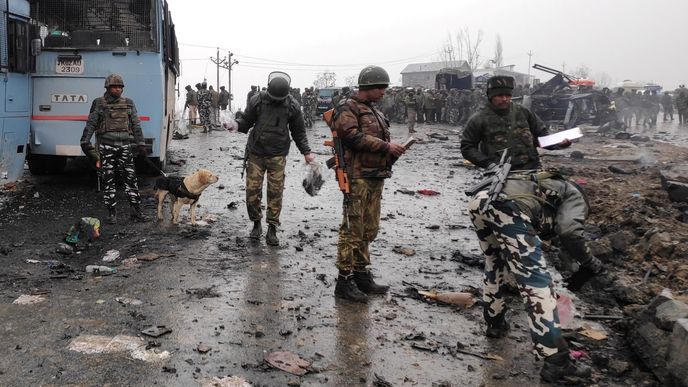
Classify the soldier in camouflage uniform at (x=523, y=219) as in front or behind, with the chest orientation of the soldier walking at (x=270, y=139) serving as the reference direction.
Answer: in front

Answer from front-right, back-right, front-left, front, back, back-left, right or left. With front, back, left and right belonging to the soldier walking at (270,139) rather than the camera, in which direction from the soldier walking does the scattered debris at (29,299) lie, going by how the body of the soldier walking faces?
front-right

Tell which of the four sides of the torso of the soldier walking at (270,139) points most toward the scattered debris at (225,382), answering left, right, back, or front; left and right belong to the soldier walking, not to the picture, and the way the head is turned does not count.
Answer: front

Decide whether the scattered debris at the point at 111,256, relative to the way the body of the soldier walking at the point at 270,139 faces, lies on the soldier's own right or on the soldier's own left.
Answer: on the soldier's own right

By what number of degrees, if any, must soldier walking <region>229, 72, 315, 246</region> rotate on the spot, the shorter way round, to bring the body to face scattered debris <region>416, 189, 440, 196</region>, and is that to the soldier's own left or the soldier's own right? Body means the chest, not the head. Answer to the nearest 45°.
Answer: approximately 135° to the soldier's own left

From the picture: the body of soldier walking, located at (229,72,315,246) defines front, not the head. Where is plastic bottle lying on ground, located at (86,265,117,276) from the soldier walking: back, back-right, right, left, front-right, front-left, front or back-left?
front-right

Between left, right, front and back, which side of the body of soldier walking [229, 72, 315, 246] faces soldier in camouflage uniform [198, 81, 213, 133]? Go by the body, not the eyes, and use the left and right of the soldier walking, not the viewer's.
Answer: back

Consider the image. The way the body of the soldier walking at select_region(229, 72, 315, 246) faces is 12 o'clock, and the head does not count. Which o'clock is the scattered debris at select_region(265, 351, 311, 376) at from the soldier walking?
The scattered debris is roughly at 12 o'clock from the soldier walking.

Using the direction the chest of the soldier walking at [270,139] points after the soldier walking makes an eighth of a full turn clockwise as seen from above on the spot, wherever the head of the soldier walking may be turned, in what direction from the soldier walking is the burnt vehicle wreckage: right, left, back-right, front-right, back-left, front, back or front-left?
back

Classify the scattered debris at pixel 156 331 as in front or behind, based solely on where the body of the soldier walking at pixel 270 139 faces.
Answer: in front

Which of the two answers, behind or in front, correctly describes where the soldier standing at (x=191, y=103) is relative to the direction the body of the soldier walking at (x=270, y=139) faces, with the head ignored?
behind

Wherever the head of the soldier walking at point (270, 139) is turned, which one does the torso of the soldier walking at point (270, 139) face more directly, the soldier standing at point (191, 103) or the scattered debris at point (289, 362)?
the scattered debris

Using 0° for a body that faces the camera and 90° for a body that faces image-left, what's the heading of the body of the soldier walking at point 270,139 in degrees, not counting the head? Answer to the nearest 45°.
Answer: approximately 0°

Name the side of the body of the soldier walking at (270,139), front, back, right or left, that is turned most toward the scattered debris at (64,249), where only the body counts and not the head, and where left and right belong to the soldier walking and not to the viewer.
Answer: right
